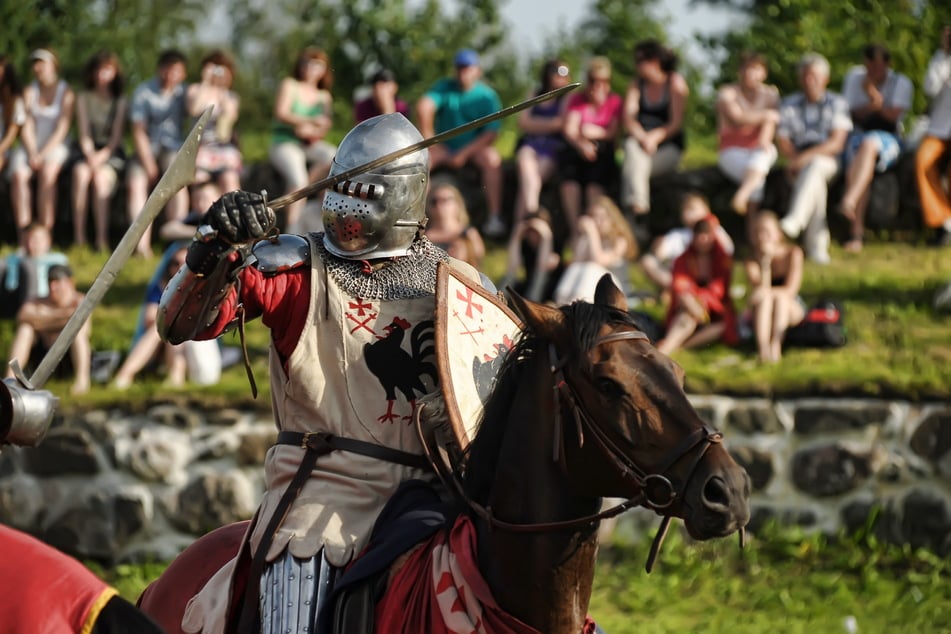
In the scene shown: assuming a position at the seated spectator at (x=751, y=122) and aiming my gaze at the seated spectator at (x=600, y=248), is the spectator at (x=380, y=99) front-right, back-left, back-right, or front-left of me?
front-right

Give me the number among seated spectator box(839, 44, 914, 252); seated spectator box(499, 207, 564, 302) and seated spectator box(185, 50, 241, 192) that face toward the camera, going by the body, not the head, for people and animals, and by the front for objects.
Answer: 3

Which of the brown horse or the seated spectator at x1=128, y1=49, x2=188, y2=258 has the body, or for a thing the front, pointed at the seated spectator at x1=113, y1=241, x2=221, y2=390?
the seated spectator at x1=128, y1=49, x2=188, y2=258

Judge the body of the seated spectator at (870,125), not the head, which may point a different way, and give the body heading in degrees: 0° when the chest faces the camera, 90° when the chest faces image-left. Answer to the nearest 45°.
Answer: approximately 0°

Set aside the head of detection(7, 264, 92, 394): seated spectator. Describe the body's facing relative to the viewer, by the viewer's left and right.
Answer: facing the viewer

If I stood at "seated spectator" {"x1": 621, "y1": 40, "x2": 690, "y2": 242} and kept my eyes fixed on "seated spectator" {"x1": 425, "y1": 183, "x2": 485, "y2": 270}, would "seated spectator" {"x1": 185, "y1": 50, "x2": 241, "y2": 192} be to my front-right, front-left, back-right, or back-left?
front-right

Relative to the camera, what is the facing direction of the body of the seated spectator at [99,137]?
toward the camera
